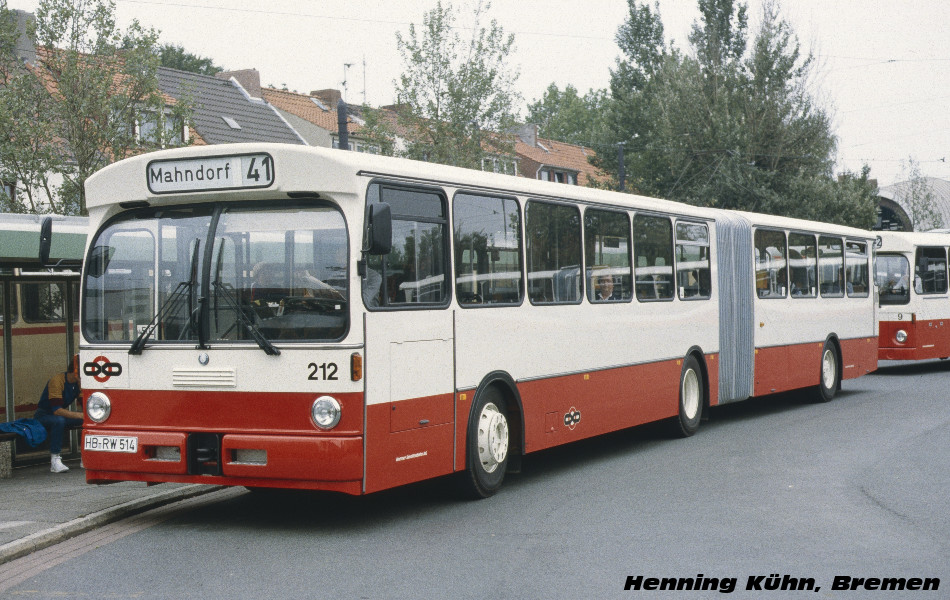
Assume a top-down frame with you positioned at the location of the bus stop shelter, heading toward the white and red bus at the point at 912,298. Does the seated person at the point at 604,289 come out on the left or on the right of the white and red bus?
right

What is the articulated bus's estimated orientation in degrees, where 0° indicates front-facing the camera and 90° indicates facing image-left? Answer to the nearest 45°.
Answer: approximately 45°

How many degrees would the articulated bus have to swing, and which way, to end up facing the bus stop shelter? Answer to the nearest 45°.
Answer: approximately 90° to its right

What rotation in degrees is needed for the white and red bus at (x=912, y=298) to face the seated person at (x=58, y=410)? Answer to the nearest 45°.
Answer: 0° — it already faces them

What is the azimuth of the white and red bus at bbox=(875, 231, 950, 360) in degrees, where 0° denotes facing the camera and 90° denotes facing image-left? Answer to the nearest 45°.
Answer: approximately 45°

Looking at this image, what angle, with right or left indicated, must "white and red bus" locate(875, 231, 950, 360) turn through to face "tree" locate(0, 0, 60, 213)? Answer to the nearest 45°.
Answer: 0° — it already faces it

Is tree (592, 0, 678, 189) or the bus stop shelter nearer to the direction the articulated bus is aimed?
the bus stop shelter

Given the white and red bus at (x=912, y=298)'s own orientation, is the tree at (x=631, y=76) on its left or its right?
on its right

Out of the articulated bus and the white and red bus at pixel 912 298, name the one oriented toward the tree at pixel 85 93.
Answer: the white and red bus

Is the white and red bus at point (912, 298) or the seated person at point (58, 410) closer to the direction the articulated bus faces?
the seated person
